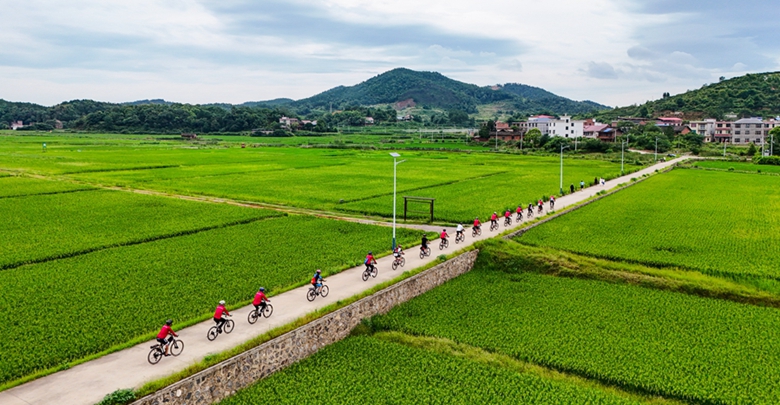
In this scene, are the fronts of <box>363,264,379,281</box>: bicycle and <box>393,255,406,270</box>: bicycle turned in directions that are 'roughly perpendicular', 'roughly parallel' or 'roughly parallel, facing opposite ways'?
roughly parallel
